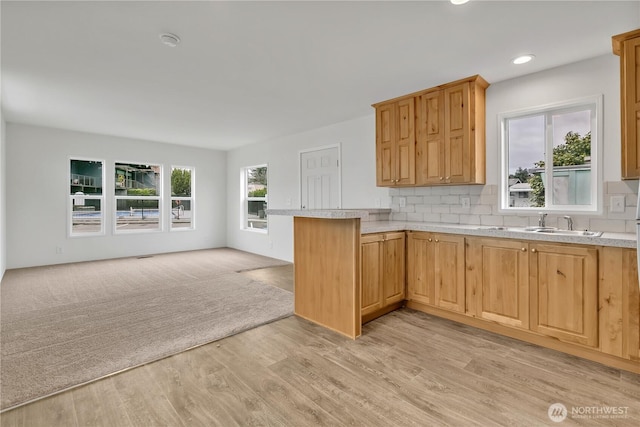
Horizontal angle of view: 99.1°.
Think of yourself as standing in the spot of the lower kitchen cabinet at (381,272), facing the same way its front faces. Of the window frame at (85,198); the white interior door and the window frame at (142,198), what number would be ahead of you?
0

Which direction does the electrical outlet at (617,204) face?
toward the camera

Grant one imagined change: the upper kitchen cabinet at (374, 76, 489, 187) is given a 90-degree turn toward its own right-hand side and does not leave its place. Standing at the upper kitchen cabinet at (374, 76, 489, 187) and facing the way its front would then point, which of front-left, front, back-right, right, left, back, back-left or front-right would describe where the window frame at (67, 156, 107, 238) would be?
front-left

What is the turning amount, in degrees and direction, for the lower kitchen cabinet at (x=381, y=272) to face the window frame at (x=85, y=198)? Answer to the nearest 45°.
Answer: approximately 135° to its right

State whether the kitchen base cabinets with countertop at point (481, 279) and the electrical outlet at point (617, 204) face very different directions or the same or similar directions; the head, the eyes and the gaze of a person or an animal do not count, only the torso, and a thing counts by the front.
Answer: same or similar directions

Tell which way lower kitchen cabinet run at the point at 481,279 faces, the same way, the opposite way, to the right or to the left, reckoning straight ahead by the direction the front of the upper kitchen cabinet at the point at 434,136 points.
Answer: the same way

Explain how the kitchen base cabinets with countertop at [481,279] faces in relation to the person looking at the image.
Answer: facing the viewer and to the left of the viewer

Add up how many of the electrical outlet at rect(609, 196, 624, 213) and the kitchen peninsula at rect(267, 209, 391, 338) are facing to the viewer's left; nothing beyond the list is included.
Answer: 0

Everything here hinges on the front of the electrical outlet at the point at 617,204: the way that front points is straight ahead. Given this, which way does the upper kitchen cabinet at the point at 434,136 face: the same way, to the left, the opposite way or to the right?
the same way

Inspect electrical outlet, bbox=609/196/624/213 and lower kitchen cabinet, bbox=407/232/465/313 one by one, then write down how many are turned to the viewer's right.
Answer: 0

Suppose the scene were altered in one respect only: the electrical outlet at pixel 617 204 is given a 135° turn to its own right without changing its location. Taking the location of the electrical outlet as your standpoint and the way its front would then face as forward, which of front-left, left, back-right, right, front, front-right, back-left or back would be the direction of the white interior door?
front-left

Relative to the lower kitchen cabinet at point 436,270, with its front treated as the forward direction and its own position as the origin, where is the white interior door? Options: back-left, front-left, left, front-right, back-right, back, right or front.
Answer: right
